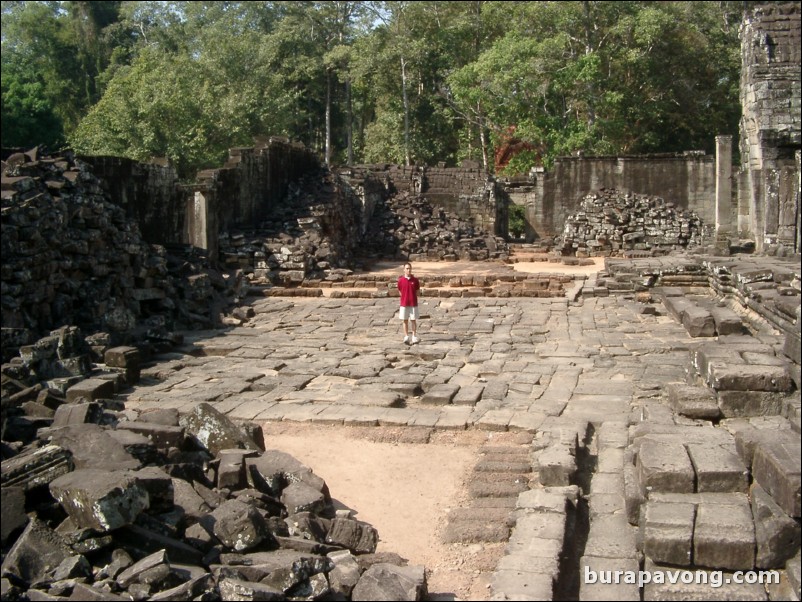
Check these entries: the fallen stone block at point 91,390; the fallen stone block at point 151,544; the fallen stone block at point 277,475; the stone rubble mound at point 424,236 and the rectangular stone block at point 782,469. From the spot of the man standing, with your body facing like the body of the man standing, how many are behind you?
1

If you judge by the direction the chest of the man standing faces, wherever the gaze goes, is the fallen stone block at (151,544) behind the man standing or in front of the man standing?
in front

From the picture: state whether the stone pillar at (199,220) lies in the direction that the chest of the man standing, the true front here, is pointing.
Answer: no

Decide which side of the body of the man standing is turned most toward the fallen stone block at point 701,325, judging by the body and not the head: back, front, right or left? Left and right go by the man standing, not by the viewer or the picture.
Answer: left

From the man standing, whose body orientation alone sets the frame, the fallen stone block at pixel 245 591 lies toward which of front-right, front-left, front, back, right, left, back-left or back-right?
front

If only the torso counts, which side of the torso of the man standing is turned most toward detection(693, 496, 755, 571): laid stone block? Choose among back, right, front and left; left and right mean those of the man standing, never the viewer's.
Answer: front

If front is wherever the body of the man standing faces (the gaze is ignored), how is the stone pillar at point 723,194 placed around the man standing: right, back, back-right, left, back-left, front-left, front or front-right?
back-left

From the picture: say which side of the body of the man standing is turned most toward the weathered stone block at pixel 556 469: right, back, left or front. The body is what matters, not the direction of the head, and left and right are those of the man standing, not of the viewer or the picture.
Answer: front

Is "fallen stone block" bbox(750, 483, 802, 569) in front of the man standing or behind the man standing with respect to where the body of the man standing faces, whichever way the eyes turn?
in front

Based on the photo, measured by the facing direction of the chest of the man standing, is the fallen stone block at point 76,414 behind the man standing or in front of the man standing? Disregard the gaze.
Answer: in front

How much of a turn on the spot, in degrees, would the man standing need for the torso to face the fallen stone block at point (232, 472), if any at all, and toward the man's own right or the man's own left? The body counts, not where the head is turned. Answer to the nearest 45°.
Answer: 0° — they already face it

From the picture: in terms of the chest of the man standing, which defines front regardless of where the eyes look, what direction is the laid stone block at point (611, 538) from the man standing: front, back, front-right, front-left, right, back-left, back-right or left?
front

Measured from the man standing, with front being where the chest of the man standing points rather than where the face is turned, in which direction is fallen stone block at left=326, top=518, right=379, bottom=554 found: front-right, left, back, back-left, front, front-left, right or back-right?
front

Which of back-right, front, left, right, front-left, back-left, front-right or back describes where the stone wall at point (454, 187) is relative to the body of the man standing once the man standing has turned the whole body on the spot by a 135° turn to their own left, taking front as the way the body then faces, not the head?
front-left

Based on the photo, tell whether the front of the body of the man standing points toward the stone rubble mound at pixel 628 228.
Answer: no

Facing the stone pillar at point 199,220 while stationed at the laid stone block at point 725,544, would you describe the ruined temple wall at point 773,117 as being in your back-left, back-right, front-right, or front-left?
front-right

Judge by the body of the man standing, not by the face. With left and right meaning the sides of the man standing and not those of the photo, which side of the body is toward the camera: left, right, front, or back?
front

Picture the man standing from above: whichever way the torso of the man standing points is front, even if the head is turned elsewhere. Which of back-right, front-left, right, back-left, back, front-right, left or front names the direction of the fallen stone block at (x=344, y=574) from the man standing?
front
